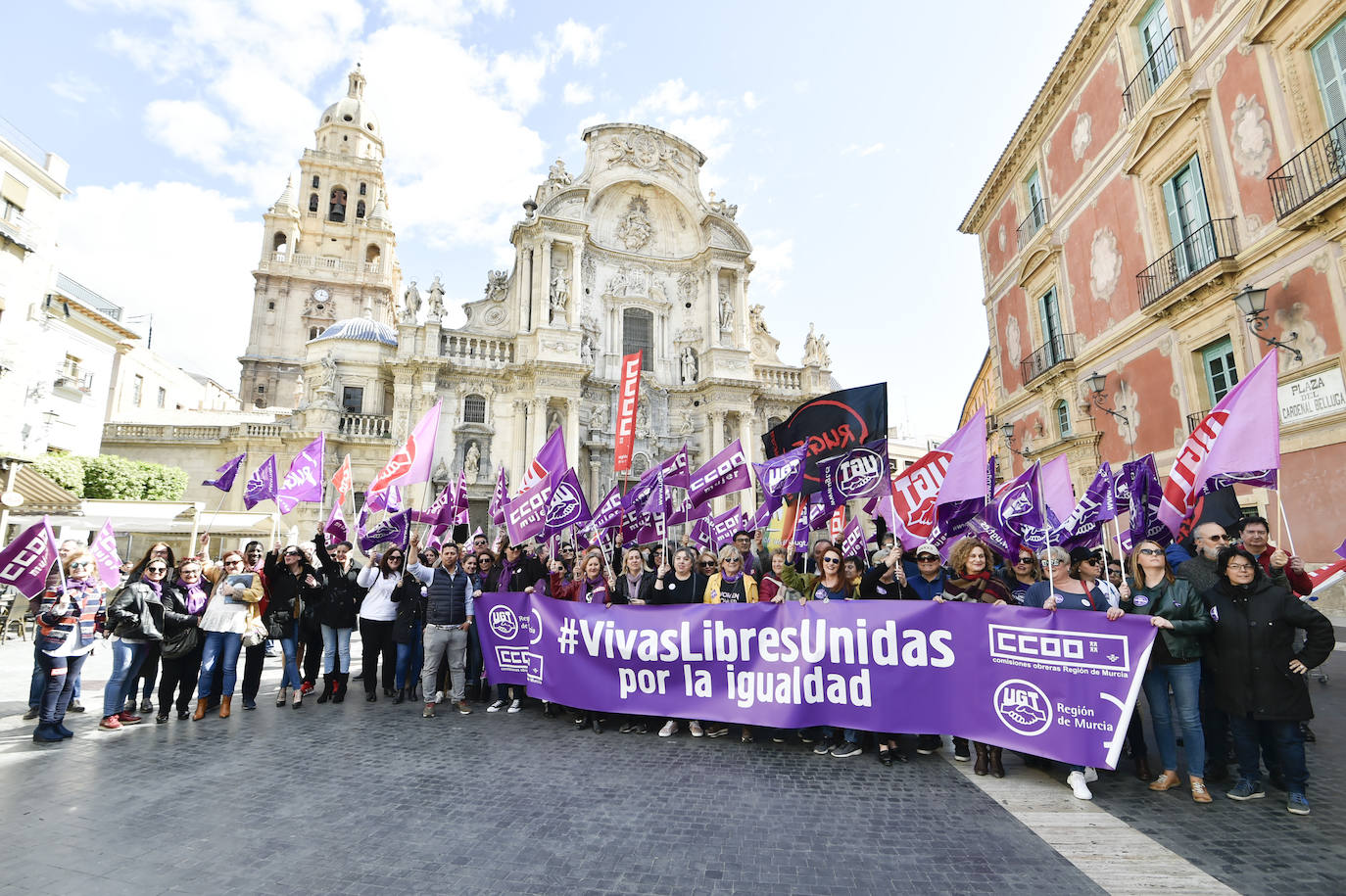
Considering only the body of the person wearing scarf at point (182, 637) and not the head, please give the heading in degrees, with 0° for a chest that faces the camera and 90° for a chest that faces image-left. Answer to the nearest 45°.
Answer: approximately 315°

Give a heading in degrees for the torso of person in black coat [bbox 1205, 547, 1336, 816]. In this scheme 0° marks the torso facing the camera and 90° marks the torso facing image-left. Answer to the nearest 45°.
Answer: approximately 45°

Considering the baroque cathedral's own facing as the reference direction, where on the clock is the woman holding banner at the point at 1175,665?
The woman holding banner is roughly at 12 o'clock from the baroque cathedral.

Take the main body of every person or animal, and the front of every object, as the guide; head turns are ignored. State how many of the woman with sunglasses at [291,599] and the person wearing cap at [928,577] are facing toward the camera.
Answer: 2

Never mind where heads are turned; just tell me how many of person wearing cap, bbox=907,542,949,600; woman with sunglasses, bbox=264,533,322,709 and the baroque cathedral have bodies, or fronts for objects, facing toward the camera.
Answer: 3

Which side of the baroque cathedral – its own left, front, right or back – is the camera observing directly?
front

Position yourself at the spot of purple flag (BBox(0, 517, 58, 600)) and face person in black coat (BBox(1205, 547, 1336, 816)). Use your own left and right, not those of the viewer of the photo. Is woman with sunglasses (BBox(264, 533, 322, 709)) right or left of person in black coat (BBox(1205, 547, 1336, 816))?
left

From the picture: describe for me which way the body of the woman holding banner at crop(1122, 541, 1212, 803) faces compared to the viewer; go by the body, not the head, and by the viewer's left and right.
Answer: facing the viewer and to the left of the viewer
